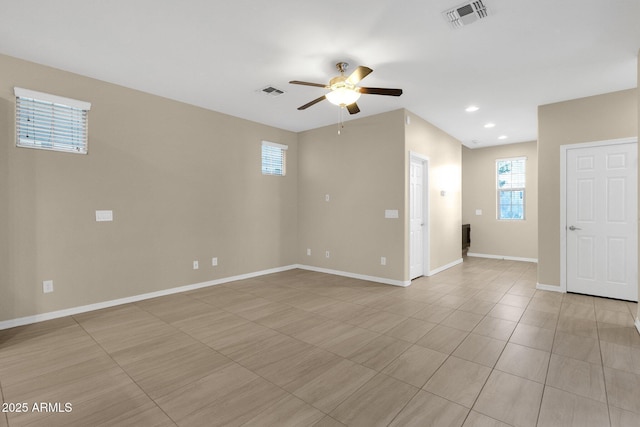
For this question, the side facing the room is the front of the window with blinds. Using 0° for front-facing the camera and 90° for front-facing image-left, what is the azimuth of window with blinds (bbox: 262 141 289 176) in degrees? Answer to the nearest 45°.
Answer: approximately 315°

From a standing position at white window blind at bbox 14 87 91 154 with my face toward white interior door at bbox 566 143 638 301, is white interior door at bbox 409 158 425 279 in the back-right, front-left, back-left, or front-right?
front-left

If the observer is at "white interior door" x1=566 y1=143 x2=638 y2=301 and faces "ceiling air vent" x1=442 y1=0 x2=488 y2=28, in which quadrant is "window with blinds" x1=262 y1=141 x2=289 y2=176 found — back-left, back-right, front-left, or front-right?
front-right

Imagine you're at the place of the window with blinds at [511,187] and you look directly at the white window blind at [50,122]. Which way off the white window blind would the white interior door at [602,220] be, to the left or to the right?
left

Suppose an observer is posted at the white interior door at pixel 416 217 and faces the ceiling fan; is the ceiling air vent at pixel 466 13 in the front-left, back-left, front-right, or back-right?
front-left

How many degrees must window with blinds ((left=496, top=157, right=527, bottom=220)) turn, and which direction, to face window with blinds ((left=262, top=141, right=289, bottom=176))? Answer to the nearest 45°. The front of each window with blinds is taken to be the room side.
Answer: approximately 45° to its right

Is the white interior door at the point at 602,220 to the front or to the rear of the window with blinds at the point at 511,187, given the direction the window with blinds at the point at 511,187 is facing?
to the front

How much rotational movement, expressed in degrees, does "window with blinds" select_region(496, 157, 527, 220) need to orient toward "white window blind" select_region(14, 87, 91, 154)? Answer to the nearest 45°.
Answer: approximately 45° to its right

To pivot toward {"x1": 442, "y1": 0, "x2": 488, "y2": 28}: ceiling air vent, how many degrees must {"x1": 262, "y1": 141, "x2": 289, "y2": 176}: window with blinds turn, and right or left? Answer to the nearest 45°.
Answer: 0° — it already faces it

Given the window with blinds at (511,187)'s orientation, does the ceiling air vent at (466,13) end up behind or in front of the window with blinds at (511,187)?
in front

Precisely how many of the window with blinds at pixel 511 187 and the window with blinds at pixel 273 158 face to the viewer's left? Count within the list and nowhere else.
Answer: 0

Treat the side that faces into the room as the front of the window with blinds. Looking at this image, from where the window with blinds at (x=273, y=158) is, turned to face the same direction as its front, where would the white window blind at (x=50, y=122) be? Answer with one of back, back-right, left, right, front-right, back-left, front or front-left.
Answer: right

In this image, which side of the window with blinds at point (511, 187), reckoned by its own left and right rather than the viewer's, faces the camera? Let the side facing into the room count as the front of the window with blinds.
front

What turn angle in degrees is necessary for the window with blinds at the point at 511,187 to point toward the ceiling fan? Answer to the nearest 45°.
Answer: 0° — it already faces it

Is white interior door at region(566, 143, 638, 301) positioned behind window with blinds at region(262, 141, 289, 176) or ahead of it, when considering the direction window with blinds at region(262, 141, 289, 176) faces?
ahead
